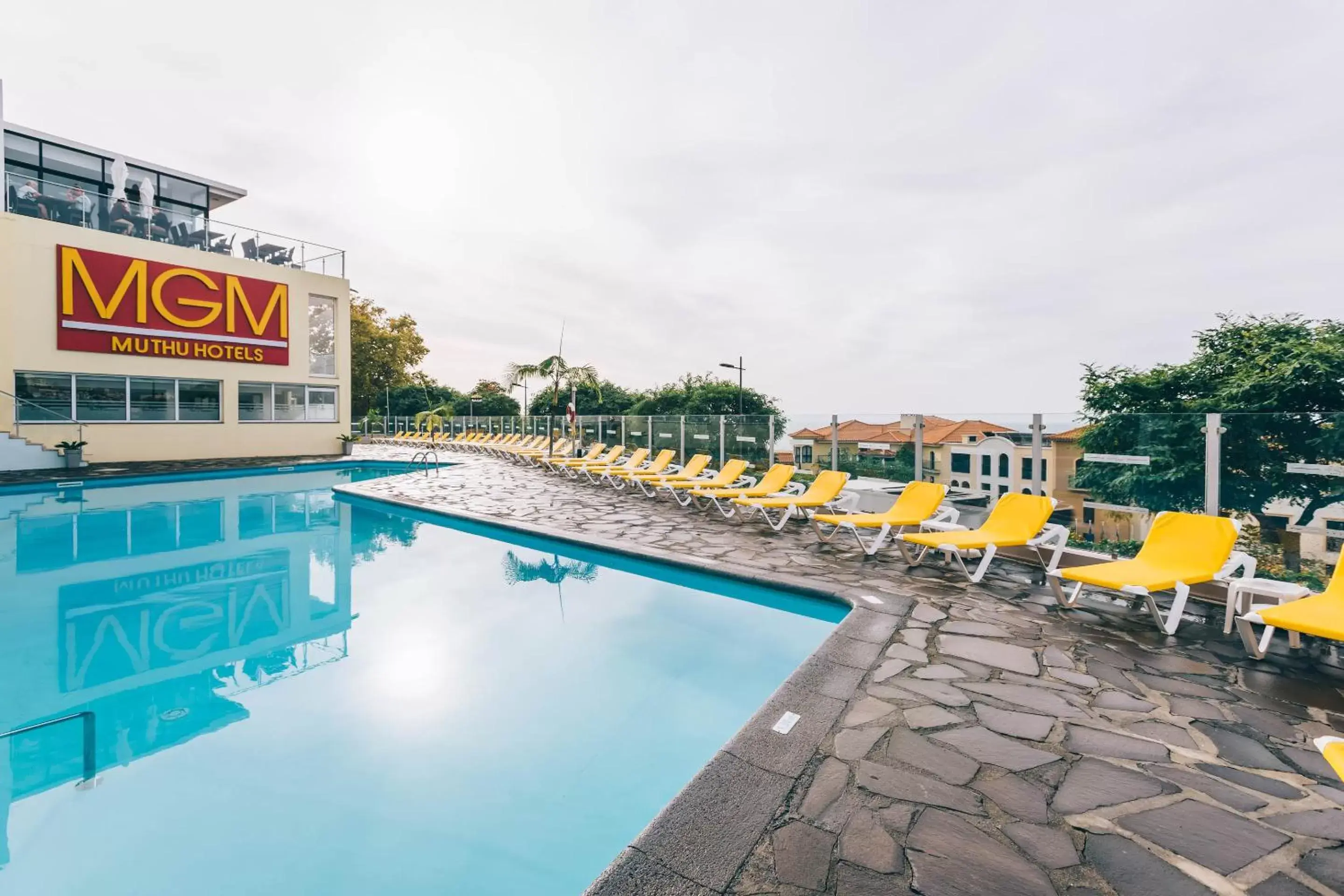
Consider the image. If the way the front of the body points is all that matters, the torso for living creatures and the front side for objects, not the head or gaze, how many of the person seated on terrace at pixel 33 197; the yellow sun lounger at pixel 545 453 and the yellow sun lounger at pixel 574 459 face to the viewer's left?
2

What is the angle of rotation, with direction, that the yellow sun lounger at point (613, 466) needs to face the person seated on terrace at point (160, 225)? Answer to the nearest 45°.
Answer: approximately 45° to its right

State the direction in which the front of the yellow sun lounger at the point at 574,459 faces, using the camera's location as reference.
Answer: facing to the left of the viewer

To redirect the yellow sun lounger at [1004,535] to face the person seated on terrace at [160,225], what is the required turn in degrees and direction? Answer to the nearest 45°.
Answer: approximately 45° to its right

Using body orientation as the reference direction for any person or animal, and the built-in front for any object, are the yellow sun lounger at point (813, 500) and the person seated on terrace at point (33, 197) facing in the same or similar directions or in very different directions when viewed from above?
very different directions

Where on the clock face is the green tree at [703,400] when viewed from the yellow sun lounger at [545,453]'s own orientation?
The green tree is roughly at 4 o'clock from the yellow sun lounger.

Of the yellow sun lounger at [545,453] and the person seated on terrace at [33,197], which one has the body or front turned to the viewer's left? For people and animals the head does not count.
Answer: the yellow sun lounger
